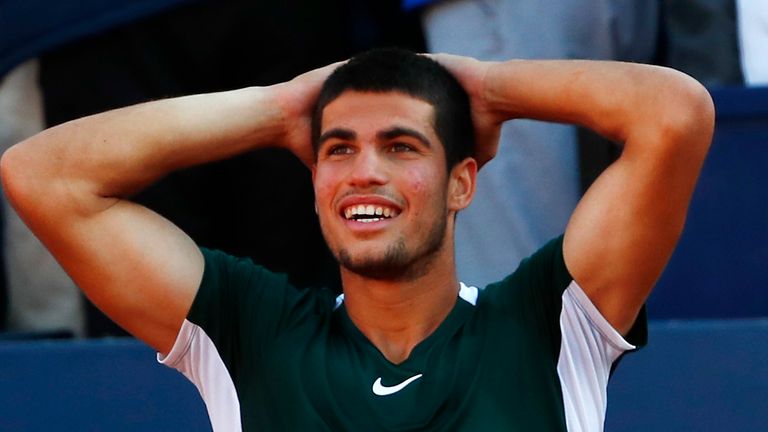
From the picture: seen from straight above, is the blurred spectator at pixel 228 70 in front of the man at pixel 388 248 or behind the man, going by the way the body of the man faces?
behind

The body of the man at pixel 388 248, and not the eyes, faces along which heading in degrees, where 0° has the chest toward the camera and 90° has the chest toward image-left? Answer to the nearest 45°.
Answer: approximately 0°

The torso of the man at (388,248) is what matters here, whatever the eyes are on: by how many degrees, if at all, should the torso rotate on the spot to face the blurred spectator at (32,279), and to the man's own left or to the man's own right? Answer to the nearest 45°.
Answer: approximately 135° to the man's own right

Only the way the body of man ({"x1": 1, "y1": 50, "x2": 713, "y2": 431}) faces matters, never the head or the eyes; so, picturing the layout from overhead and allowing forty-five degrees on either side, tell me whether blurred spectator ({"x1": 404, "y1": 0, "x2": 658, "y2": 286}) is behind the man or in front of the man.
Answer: behind
